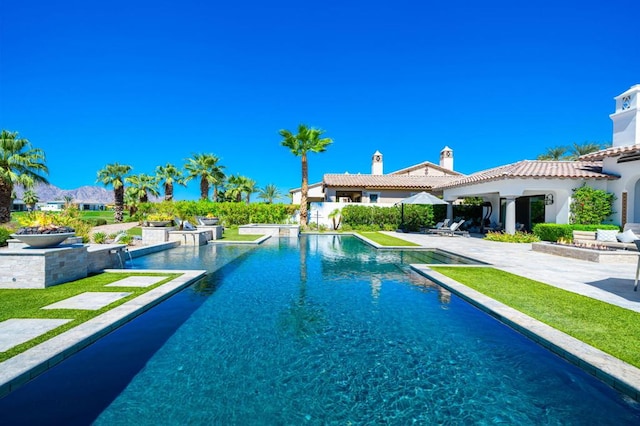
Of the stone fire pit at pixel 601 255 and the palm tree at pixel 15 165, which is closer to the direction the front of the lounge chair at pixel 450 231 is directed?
the palm tree

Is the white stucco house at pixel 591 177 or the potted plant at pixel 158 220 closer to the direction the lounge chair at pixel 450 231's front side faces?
the potted plant

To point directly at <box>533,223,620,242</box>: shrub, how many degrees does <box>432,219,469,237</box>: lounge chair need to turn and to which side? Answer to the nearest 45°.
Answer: approximately 135° to its left

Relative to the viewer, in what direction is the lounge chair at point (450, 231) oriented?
to the viewer's left

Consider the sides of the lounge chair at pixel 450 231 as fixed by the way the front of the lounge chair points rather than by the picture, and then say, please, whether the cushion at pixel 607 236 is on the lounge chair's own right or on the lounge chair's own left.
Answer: on the lounge chair's own left

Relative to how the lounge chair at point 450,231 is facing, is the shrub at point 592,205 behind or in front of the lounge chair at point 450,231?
behind

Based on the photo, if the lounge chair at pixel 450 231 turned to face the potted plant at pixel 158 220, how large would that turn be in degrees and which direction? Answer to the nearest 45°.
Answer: approximately 45° to its left

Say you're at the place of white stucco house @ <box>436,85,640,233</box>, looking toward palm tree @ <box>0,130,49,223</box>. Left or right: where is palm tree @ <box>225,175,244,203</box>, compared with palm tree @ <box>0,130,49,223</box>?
right

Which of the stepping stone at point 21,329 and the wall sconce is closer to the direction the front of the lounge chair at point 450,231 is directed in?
the stepping stone

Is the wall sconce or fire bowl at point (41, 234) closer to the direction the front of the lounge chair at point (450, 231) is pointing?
the fire bowl

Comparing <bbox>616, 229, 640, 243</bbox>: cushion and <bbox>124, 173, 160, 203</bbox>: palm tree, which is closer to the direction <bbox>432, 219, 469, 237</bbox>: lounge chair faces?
the palm tree
